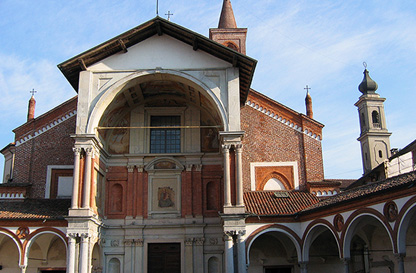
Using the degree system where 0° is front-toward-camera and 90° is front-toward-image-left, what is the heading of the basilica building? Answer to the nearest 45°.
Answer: approximately 0°
